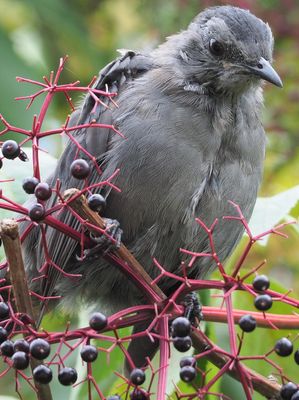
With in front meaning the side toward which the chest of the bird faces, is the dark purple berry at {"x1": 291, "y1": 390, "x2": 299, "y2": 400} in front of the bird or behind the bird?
in front

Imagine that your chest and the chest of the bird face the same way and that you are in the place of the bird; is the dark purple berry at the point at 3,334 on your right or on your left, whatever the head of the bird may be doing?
on your right

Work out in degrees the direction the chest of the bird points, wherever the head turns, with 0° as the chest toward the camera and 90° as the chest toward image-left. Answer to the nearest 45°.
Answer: approximately 315°

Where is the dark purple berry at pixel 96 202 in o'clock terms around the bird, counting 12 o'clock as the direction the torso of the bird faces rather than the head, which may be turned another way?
The dark purple berry is roughly at 2 o'clock from the bird.

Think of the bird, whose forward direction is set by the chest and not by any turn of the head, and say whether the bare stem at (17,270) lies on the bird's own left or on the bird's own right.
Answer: on the bird's own right

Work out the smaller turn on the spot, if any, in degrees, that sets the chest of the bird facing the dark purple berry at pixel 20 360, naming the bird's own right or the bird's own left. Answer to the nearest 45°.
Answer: approximately 45° to the bird's own right

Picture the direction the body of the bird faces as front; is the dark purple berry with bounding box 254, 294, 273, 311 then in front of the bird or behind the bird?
in front
